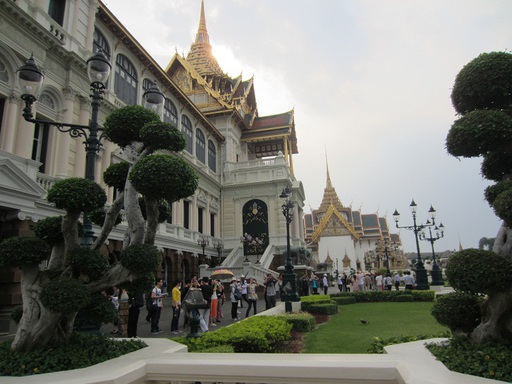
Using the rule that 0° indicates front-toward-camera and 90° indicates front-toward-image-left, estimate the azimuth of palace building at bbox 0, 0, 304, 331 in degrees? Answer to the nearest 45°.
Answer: approximately 315°

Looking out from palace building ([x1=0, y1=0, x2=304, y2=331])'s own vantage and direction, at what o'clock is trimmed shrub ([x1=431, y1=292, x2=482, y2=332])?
The trimmed shrub is roughly at 1 o'clock from the palace building.

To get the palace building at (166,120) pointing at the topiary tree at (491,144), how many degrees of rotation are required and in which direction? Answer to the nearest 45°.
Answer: approximately 45° to its right

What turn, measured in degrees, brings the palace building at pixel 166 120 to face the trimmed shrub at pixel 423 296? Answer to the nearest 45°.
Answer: approximately 45° to its left
